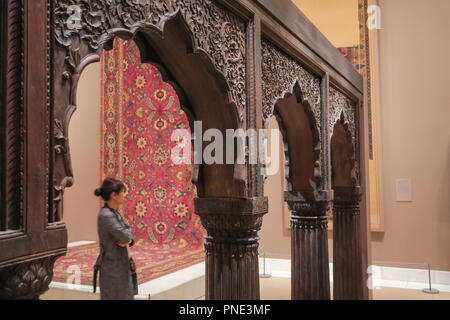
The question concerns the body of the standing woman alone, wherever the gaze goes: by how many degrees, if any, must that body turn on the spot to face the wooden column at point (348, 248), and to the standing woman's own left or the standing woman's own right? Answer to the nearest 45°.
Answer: approximately 45° to the standing woman's own left

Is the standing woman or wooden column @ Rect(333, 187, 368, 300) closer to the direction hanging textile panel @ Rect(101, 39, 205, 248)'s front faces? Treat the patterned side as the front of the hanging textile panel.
the standing woman

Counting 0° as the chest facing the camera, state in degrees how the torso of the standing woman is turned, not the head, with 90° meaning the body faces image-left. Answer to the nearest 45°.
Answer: approximately 270°

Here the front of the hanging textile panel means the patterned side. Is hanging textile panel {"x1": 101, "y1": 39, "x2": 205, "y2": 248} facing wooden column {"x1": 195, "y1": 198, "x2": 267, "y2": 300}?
yes

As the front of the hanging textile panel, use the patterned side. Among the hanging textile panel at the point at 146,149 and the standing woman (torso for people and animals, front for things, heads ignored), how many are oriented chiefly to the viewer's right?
1

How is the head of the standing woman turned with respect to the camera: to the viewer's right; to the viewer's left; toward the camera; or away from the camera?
to the viewer's right

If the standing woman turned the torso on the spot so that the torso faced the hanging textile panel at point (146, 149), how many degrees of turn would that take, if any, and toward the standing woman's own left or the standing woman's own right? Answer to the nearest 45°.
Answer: approximately 90° to the standing woman's own left

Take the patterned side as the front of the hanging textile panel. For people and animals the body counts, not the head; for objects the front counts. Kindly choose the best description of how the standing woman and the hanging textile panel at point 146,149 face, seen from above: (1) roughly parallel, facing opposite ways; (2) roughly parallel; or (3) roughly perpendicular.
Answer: roughly perpendicular

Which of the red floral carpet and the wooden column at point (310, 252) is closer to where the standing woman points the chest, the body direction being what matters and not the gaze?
the wooden column
